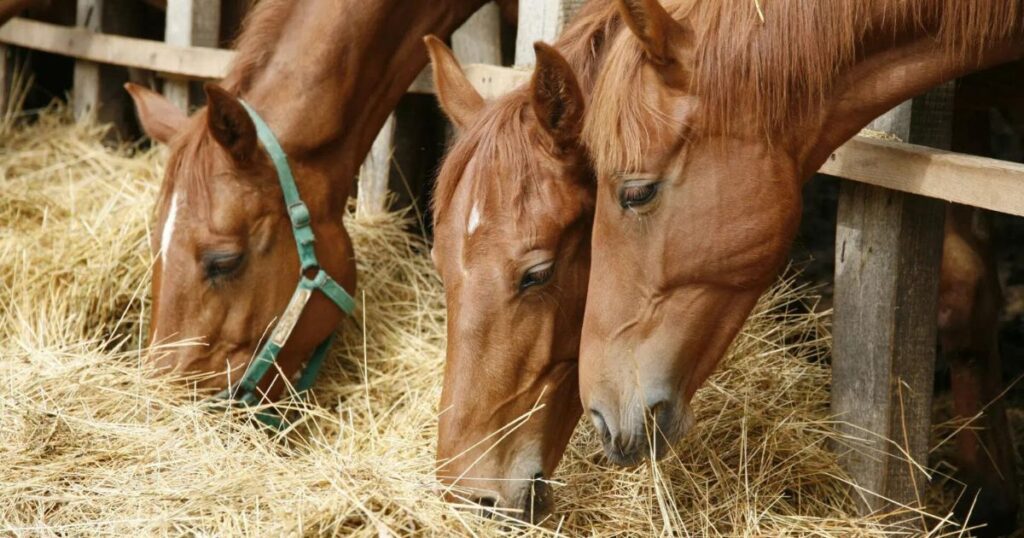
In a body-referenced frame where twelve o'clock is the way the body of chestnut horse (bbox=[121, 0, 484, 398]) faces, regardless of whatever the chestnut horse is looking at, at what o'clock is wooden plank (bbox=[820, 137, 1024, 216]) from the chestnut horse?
The wooden plank is roughly at 9 o'clock from the chestnut horse.

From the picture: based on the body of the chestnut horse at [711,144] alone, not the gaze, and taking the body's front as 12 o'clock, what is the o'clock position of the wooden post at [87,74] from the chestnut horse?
The wooden post is roughly at 3 o'clock from the chestnut horse.

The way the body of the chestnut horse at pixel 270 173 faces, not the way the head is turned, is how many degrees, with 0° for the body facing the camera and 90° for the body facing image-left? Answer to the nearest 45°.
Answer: approximately 45°

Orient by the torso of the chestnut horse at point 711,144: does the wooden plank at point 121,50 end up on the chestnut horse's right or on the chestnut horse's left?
on the chestnut horse's right

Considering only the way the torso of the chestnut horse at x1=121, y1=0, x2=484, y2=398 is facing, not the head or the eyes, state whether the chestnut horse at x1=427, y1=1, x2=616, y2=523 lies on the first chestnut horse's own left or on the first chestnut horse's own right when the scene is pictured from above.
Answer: on the first chestnut horse's own left

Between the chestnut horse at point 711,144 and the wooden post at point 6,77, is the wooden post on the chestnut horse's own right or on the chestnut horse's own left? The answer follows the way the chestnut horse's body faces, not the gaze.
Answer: on the chestnut horse's own right

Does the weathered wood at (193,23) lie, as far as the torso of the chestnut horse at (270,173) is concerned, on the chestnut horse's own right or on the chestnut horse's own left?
on the chestnut horse's own right

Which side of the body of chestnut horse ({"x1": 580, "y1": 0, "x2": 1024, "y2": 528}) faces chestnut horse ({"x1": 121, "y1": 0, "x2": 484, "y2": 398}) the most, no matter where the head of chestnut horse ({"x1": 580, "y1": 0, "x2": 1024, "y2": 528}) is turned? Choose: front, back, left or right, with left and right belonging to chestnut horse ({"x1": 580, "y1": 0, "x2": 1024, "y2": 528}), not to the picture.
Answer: right
